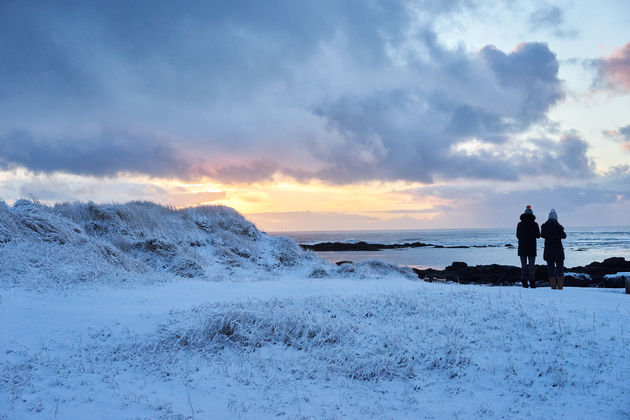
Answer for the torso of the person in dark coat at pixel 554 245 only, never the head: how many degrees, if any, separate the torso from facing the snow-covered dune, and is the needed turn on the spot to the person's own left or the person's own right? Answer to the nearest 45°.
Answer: approximately 90° to the person's own left

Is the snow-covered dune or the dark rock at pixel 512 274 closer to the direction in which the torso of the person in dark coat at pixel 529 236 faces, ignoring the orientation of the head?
the dark rock

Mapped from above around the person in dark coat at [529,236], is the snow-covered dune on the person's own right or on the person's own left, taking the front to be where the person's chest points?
on the person's own left

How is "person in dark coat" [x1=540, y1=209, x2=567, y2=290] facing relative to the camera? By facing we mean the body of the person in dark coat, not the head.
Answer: away from the camera

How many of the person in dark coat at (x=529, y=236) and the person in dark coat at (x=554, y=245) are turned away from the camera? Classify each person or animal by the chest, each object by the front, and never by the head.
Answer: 2

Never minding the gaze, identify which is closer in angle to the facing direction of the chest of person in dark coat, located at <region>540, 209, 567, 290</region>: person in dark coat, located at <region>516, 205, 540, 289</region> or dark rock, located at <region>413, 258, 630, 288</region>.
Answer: the dark rock

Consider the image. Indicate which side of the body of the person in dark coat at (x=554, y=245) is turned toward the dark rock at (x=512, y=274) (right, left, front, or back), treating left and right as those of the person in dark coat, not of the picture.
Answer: front

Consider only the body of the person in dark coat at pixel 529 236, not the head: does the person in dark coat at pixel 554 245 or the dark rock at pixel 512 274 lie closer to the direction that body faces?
the dark rock

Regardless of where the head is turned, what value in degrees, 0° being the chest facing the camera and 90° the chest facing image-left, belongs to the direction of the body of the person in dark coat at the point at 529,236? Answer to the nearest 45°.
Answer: approximately 180°

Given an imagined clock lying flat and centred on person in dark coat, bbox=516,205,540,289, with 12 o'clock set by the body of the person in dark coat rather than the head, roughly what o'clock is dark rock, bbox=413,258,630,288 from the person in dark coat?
The dark rock is roughly at 12 o'clock from the person in dark coat.

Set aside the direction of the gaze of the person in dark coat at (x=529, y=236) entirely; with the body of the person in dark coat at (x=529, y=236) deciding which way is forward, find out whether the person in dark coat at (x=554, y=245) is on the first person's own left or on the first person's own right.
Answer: on the first person's own right
